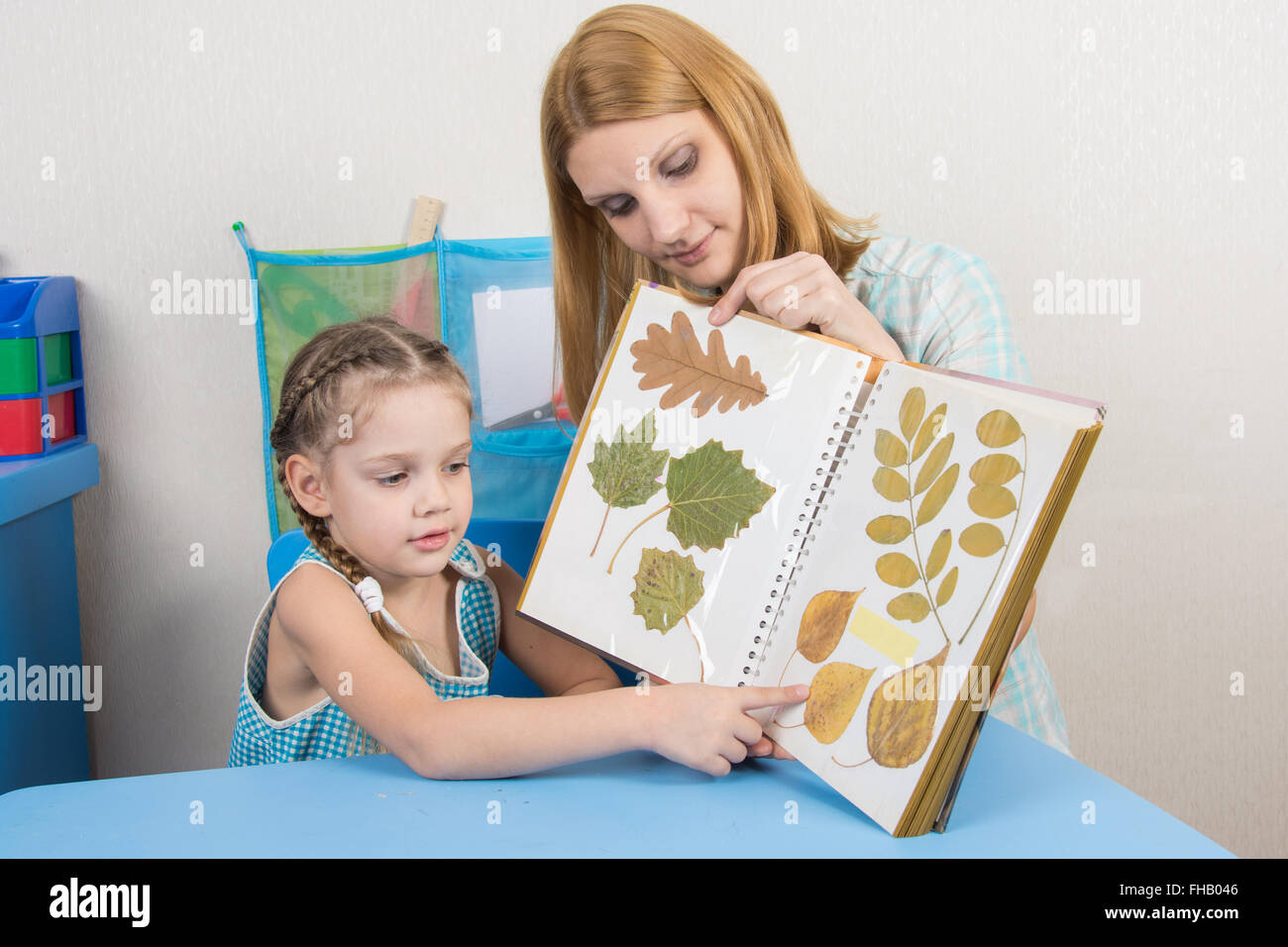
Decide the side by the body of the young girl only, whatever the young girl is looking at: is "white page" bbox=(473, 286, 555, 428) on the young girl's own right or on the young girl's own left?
on the young girl's own left

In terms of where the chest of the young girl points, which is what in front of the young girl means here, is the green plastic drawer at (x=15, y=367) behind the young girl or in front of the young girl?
behind

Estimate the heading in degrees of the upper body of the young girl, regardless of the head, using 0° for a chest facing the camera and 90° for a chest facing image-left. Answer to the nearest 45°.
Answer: approximately 315°
